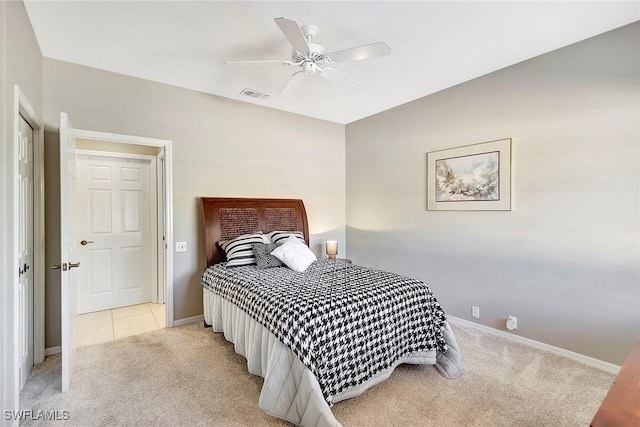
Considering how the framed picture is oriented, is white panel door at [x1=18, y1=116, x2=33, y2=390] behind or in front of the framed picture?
in front

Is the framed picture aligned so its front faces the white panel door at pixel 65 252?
yes

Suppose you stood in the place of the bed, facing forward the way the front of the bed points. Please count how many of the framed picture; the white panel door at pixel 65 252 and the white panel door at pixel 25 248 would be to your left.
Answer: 1

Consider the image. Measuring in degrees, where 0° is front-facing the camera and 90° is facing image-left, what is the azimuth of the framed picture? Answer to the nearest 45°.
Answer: approximately 45°

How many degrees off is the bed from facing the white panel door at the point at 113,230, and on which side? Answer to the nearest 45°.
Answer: approximately 180°

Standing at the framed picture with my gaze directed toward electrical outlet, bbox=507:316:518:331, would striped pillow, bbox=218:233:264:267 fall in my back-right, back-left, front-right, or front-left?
back-right

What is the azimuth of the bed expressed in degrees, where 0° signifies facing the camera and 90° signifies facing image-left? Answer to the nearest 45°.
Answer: approximately 315°
